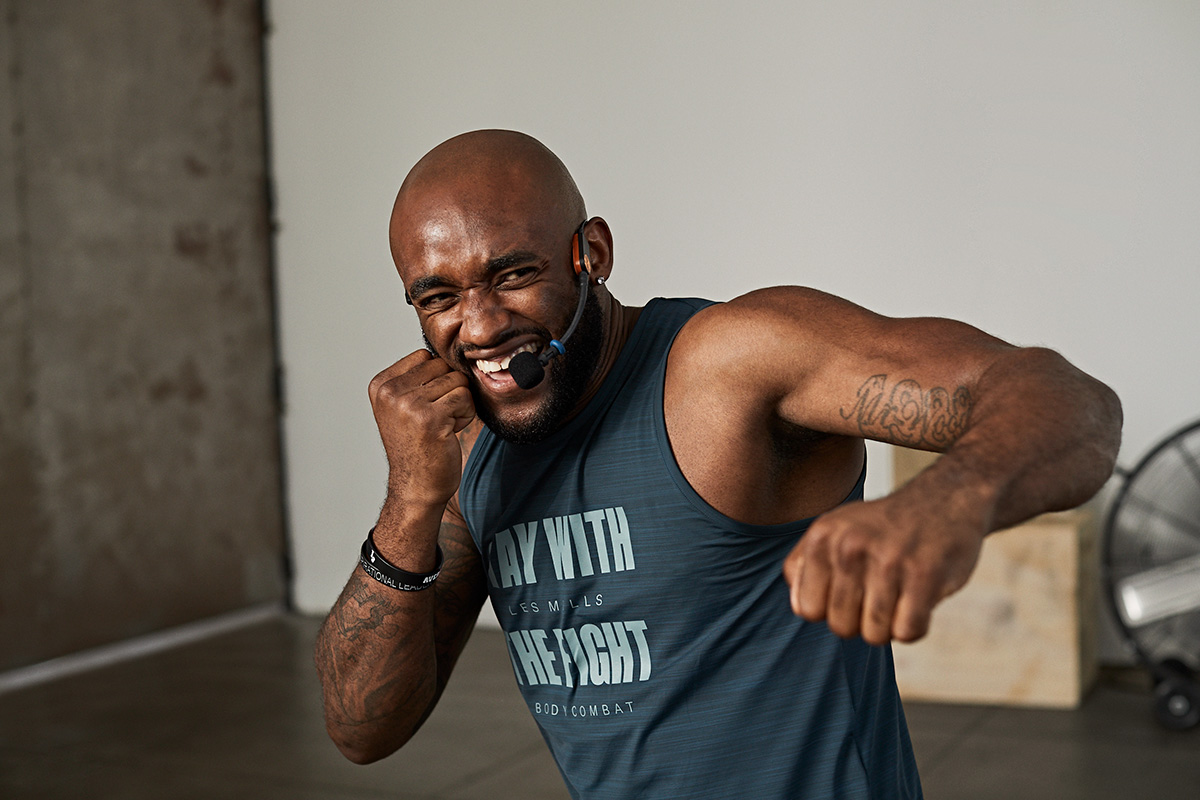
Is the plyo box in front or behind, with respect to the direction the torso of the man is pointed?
behind

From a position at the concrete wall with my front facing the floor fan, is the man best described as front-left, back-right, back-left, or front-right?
front-right

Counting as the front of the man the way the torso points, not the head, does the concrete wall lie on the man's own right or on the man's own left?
on the man's own right

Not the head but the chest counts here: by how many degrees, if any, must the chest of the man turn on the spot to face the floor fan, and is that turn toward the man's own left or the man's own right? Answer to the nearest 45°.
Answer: approximately 180°
